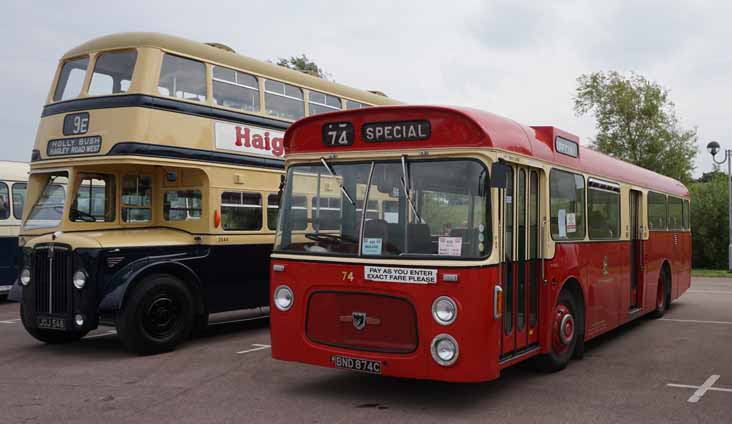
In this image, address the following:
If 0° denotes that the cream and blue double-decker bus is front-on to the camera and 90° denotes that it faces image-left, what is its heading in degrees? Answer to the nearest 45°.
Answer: approximately 45°

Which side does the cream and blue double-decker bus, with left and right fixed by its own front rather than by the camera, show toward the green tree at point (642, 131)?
back

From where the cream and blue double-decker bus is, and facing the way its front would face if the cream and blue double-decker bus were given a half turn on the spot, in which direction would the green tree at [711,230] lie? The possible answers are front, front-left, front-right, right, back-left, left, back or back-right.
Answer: front
